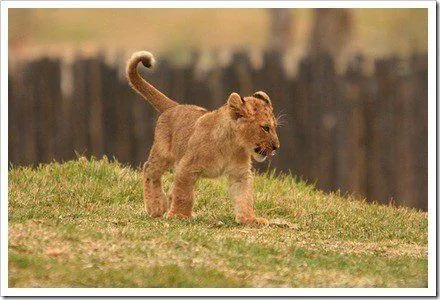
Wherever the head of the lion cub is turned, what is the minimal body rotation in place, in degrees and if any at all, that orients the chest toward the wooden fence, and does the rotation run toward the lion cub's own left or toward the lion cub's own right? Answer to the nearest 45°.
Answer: approximately 135° to the lion cub's own left

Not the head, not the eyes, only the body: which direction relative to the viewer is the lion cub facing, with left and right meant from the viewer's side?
facing the viewer and to the right of the viewer
